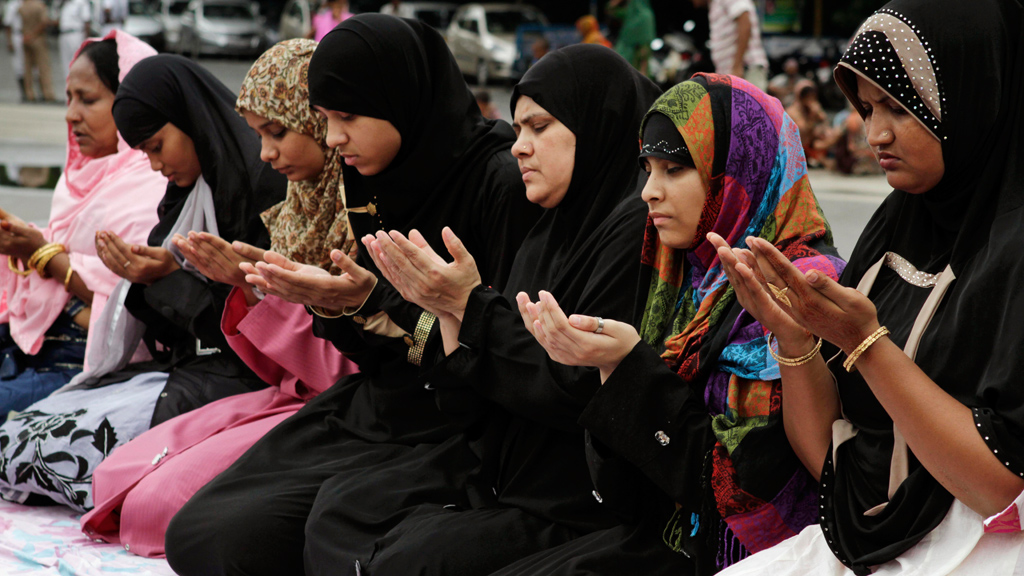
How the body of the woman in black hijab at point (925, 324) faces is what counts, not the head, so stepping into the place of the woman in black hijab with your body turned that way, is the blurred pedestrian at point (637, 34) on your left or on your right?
on your right

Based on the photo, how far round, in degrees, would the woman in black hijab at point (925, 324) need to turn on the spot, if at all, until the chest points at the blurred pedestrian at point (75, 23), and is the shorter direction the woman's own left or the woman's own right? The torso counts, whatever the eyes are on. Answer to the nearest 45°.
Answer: approximately 90° to the woman's own right

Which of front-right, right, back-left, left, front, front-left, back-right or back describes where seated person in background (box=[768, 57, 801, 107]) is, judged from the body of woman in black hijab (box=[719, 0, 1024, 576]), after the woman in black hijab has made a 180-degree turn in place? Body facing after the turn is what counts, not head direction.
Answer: front-left

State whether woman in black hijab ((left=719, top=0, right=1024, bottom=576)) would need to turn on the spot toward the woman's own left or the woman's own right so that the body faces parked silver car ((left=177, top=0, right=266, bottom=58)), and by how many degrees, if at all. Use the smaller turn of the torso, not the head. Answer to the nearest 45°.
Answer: approximately 90° to the woman's own right

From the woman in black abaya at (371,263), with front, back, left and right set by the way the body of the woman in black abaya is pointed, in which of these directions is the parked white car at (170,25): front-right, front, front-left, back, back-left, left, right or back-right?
back-right

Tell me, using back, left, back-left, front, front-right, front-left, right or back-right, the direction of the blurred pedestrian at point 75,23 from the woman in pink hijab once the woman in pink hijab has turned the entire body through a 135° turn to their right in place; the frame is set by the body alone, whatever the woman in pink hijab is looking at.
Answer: front

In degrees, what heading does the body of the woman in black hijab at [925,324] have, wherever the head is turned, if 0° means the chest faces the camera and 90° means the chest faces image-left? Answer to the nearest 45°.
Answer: approximately 45°

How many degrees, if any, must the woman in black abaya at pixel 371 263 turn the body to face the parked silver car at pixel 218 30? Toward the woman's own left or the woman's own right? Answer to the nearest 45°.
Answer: approximately 135° to the woman's own right

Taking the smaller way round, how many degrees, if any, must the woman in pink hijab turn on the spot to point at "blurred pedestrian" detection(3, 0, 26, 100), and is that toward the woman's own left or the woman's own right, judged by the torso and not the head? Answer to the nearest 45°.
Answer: approximately 135° to the woman's own right

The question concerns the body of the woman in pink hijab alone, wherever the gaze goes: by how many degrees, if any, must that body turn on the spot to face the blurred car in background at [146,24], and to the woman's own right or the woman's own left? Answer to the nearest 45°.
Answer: approximately 135° to the woman's own right

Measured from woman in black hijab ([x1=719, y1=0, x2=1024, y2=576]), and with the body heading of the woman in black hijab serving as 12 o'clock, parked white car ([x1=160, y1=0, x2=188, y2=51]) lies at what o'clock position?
The parked white car is roughly at 3 o'clock from the woman in black hijab.
